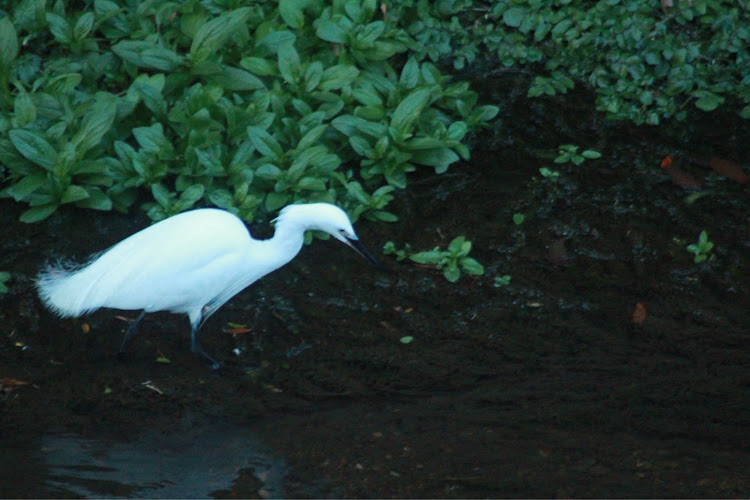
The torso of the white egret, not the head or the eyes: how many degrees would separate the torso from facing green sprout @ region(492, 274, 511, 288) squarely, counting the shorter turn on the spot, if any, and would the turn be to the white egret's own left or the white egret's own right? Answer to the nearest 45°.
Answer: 0° — it already faces it

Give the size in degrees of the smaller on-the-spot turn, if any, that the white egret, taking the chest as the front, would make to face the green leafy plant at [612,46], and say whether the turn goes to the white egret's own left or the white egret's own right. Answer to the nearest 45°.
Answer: approximately 45° to the white egret's own left

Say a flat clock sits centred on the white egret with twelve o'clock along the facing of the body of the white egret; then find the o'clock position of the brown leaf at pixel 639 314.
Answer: The brown leaf is roughly at 12 o'clock from the white egret.

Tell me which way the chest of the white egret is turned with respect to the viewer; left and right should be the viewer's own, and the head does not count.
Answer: facing to the right of the viewer

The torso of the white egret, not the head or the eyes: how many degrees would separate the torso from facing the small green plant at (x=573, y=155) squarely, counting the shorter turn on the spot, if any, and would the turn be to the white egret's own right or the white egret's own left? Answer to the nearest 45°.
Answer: approximately 45° to the white egret's own left

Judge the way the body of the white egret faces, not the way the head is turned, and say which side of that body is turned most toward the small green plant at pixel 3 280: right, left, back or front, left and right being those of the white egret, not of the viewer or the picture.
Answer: back

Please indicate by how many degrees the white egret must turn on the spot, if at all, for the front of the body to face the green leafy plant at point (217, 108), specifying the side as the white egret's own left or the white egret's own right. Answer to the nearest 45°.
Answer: approximately 90° to the white egret's own left

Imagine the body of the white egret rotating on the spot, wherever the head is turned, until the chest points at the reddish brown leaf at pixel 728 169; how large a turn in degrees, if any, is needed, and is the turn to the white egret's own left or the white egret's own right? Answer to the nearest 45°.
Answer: approximately 45° to the white egret's own left

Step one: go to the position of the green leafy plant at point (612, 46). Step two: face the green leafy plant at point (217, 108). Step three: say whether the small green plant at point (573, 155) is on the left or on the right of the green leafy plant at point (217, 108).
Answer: left
